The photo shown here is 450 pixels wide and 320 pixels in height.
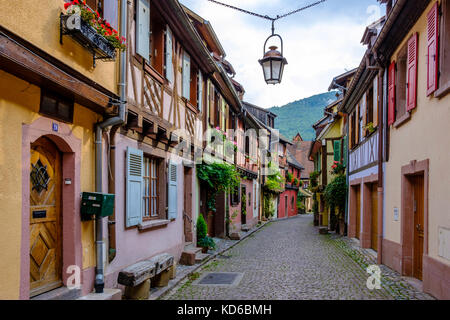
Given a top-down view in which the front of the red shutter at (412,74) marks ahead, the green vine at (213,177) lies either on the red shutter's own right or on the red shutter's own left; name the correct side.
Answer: on the red shutter's own right

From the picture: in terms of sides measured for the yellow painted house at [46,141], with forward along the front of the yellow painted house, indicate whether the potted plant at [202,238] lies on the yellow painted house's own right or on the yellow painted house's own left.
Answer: on the yellow painted house's own left

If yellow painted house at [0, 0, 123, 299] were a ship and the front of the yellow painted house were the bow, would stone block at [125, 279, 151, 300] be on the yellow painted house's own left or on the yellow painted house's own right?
on the yellow painted house's own left

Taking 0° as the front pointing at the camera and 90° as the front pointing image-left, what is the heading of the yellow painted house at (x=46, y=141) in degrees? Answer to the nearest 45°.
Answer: approximately 315°

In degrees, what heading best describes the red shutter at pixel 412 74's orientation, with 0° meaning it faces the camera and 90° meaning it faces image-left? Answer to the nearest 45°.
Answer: approximately 45°

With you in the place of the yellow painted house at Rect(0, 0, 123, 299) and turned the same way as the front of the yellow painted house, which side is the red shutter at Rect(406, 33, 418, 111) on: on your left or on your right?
on your left

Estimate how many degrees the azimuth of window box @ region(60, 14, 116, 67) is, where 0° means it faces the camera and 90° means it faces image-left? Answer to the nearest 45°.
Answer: approximately 315°
